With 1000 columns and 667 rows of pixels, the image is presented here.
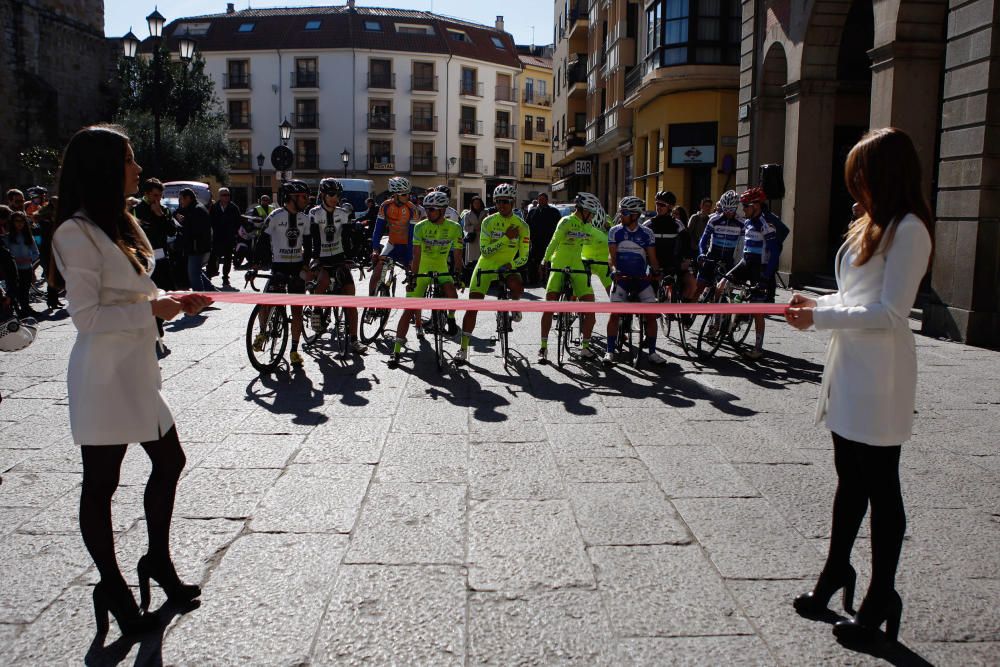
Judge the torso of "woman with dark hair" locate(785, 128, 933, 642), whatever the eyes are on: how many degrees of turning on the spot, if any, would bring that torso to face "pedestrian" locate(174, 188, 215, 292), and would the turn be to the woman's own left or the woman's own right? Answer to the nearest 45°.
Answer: approximately 45° to the woman's own right

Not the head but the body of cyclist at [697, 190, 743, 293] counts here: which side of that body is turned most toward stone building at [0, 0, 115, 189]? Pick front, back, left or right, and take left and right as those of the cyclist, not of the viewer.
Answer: right

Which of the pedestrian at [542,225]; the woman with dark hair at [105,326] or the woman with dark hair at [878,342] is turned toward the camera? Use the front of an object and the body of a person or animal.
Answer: the pedestrian

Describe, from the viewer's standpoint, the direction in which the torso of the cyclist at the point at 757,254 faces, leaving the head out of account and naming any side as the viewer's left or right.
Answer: facing the viewer and to the left of the viewer

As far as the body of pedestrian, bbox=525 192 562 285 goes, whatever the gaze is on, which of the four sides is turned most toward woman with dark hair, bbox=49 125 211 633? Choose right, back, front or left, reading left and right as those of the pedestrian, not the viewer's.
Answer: front

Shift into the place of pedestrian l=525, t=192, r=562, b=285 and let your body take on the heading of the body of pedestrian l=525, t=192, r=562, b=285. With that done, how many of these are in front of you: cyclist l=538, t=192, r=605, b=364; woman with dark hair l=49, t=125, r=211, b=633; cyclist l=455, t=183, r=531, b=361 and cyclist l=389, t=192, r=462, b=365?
4

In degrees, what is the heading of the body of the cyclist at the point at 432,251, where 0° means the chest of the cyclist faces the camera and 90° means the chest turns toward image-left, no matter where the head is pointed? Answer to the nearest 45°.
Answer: approximately 0°

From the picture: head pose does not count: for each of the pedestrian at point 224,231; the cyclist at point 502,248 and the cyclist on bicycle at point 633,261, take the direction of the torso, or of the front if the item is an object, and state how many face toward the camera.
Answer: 3

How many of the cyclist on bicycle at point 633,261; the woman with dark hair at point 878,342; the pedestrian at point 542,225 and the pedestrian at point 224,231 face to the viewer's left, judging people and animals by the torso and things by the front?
1

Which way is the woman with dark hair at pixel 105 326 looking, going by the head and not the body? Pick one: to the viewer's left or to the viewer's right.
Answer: to the viewer's right

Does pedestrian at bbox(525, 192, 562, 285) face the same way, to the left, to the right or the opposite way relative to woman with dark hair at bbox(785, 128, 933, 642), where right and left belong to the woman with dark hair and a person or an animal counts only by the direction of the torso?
to the left

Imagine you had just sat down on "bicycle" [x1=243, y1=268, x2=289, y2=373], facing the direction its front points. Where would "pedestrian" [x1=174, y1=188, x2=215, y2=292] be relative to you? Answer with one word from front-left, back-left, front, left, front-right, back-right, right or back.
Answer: back-right

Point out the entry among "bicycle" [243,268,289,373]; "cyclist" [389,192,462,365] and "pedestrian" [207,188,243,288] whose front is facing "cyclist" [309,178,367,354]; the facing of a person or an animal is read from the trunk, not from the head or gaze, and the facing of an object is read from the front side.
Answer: the pedestrian
